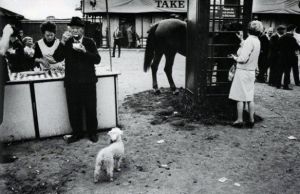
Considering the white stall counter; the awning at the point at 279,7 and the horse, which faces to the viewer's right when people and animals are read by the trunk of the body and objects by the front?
the horse

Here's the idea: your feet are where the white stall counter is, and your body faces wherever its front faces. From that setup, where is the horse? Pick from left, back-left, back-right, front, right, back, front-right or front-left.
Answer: back-left

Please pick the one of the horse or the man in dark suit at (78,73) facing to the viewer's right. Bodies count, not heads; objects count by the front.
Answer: the horse

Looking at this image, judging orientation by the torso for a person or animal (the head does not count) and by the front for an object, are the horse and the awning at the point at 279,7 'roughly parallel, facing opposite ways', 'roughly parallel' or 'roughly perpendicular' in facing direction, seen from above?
roughly perpendicular

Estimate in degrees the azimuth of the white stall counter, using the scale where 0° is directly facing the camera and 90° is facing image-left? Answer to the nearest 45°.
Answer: approximately 0°

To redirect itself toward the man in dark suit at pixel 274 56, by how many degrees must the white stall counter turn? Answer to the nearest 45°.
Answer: approximately 135° to its left

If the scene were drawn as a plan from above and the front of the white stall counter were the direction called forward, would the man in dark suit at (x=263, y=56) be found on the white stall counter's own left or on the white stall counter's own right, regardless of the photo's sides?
on the white stall counter's own left

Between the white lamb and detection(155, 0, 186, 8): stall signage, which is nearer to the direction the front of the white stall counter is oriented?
the white lamb
